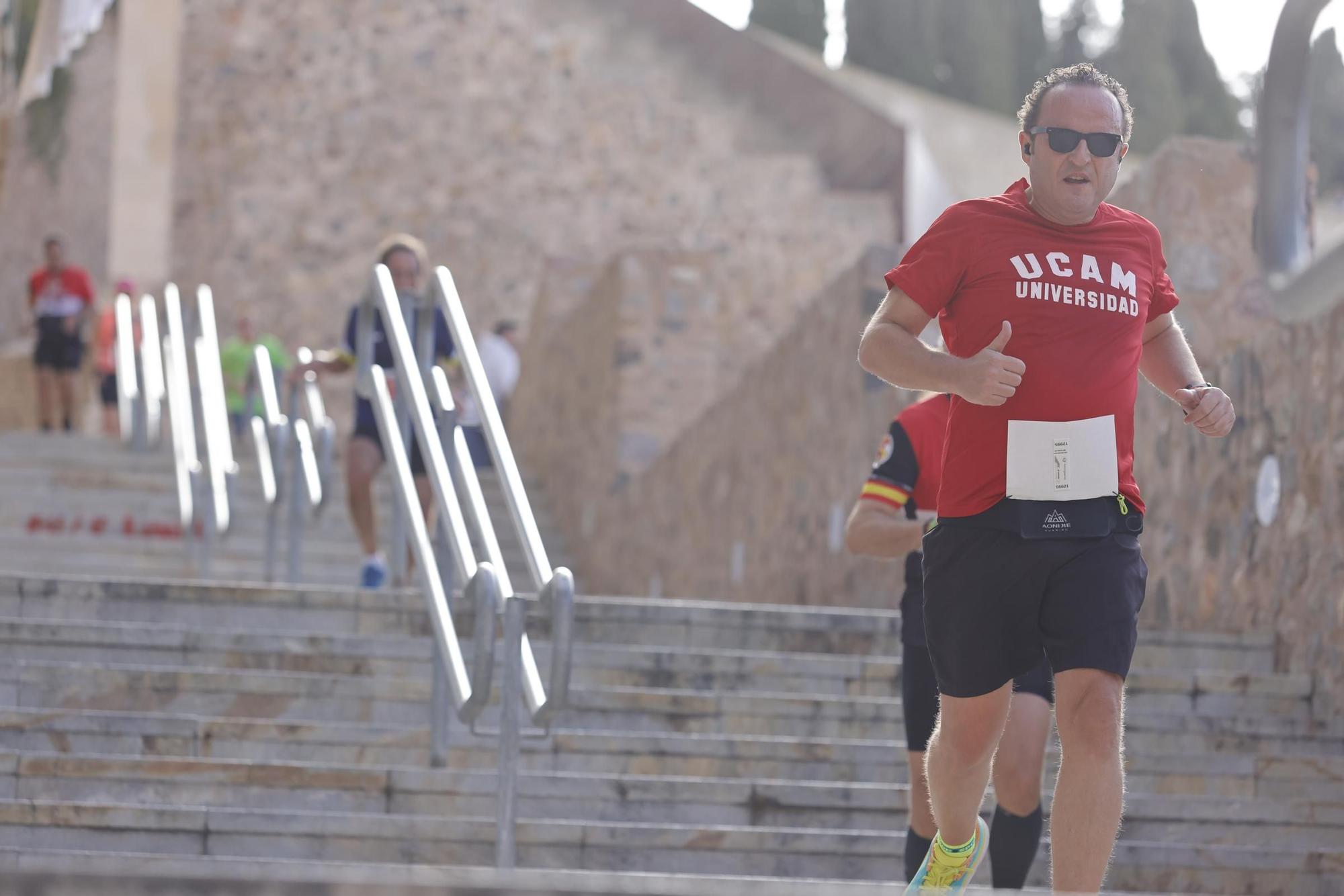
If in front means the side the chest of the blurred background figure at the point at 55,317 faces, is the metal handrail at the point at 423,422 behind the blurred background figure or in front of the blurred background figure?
in front

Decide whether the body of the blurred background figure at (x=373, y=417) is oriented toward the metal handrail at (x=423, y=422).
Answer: yes

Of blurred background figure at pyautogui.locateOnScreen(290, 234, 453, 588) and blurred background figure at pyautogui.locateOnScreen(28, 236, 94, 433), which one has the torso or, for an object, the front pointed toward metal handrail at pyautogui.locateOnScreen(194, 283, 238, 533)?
blurred background figure at pyautogui.locateOnScreen(28, 236, 94, 433)

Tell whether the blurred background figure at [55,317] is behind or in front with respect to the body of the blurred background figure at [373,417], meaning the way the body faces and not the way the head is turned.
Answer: behind

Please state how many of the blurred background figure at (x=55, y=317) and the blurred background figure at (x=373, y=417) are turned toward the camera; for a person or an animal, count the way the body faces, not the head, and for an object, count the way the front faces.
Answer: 2

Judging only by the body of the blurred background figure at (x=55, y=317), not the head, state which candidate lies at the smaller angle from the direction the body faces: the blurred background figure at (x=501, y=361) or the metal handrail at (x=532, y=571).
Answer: the metal handrail

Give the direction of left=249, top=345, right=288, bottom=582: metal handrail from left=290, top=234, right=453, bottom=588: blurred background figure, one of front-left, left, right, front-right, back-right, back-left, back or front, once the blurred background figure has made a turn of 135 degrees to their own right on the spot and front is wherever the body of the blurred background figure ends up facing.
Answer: front

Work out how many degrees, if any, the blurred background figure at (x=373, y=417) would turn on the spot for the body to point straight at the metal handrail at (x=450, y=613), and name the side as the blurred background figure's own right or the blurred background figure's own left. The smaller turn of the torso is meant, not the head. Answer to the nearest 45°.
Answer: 0° — they already face it

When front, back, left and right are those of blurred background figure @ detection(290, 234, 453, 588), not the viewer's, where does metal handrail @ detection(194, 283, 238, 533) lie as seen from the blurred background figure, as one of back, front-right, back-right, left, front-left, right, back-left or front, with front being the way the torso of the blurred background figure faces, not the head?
back-right
